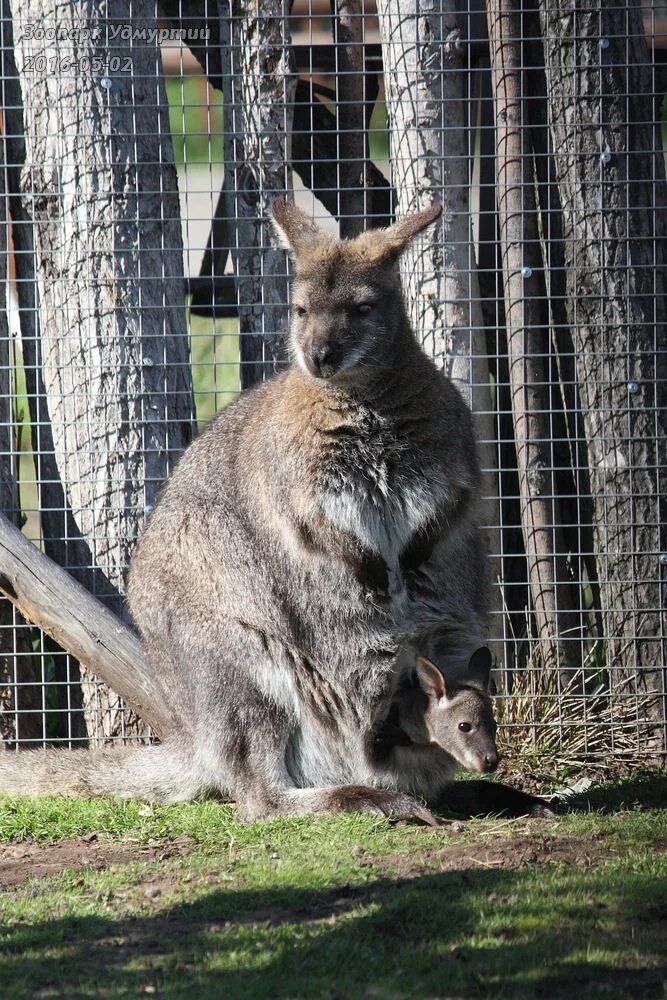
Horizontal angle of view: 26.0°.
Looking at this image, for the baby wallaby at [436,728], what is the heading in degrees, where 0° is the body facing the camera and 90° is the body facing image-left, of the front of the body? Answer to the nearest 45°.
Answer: approximately 315°

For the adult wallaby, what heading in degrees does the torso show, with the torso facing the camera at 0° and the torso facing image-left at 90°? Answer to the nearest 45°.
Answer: approximately 315°
